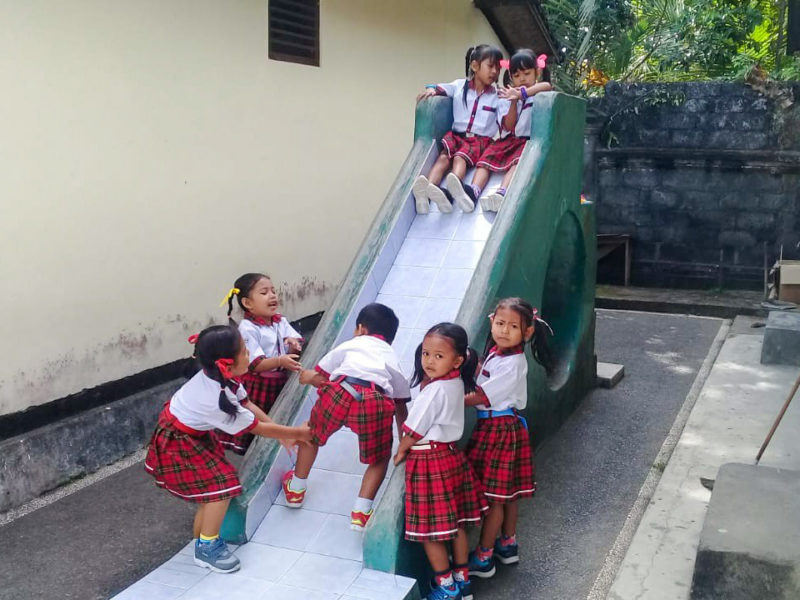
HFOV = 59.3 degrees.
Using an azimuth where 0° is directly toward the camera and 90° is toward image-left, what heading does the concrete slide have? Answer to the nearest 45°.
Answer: approximately 45°

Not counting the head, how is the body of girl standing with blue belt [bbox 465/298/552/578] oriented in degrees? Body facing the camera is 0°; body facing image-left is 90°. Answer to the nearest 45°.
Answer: approximately 45°
